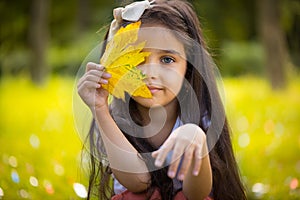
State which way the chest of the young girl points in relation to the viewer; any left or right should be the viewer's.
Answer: facing the viewer
